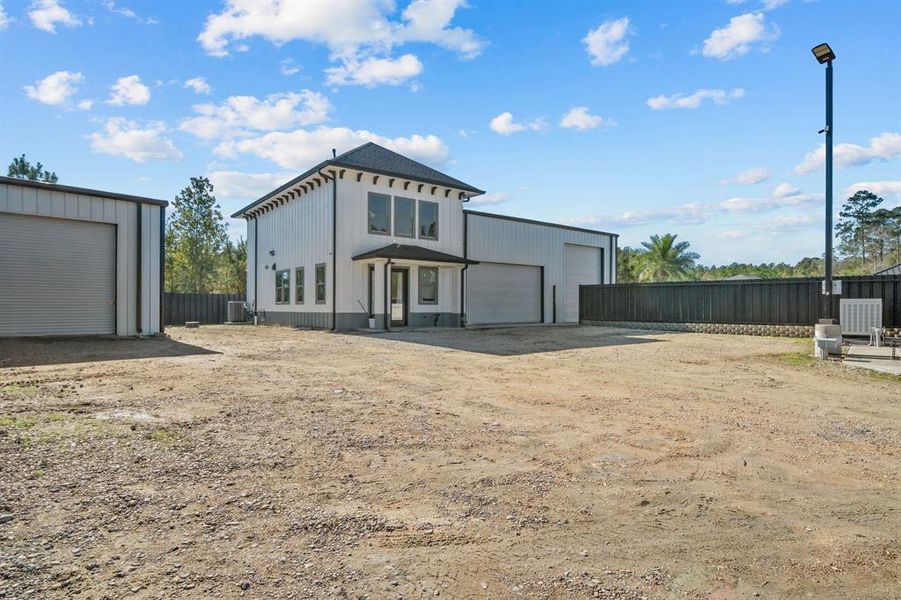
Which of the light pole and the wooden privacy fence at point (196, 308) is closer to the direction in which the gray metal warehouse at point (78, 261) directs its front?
the light pole

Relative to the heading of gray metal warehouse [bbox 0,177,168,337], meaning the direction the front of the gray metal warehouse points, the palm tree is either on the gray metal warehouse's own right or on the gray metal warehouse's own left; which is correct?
on the gray metal warehouse's own left

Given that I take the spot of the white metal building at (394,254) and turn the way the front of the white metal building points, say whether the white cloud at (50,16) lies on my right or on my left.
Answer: on my right

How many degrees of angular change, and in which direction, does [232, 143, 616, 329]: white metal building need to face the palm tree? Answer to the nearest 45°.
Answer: approximately 90° to its left

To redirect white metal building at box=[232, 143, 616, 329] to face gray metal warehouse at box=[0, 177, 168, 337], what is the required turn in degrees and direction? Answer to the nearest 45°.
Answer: approximately 90° to its right

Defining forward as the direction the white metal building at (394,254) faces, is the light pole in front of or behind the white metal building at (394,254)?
in front

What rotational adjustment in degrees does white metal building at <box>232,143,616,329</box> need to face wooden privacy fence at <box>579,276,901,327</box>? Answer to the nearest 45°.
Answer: approximately 45° to its left

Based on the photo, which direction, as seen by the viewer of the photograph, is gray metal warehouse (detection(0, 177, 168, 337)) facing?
facing the viewer and to the right of the viewer

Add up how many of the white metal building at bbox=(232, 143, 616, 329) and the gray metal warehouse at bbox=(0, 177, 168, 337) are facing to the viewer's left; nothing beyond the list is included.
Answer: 0

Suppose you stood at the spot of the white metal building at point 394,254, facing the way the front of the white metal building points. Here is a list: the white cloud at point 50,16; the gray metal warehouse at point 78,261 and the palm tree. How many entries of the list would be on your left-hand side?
1
